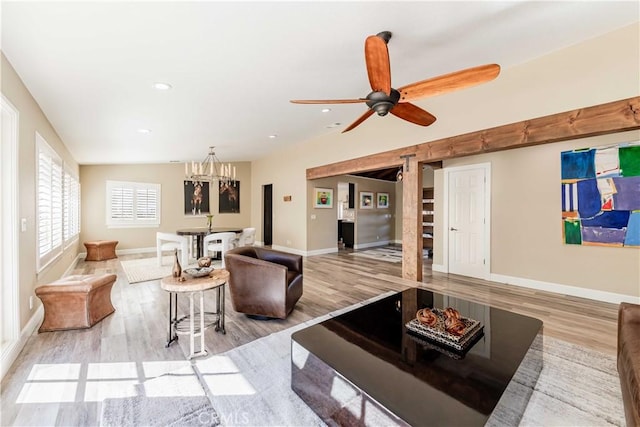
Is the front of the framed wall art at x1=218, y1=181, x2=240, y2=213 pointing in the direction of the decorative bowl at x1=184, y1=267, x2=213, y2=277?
yes

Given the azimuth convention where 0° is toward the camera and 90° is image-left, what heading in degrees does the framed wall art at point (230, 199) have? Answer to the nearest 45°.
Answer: approximately 0°

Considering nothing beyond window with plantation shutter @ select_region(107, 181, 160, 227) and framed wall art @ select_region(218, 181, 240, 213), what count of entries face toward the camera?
2

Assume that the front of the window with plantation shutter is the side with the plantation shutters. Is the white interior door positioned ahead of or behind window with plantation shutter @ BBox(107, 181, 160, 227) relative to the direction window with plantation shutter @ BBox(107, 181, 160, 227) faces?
ahead

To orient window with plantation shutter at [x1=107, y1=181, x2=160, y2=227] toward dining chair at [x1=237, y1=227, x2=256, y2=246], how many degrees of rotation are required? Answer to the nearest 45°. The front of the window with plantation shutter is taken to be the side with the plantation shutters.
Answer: approximately 45° to its left

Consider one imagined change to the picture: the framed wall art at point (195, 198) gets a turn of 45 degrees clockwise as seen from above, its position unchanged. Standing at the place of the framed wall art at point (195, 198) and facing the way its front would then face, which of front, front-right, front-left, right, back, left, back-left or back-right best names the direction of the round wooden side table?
front-left

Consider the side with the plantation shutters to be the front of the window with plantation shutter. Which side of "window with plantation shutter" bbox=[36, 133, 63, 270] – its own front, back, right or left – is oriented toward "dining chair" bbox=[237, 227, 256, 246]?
front

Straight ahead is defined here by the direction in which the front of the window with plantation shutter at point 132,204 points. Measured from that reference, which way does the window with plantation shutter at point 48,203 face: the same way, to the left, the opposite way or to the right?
to the left

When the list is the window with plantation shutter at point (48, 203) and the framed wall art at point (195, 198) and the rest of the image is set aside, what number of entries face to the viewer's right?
1

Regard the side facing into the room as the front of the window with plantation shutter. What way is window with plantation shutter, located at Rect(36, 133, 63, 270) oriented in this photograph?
to the viewer's right

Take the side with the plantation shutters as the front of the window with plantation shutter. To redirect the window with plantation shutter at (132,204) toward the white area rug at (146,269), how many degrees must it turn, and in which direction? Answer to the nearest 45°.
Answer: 0° — it already faces it

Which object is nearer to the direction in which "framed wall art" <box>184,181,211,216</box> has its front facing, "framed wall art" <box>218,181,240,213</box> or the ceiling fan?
the ceiling fan

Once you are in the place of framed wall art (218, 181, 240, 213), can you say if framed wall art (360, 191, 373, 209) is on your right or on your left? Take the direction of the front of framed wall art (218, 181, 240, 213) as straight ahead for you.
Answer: on your left
